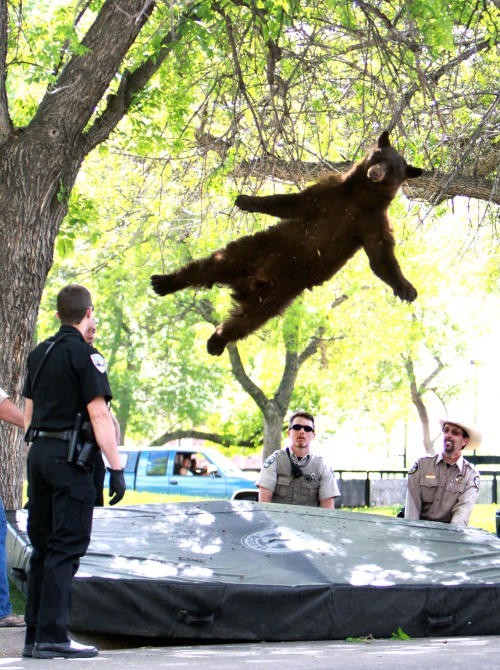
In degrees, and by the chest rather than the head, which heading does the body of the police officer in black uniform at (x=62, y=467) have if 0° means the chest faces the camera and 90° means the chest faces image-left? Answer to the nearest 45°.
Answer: approximately 225°

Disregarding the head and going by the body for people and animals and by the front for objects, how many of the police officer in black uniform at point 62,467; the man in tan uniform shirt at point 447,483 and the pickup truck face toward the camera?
1

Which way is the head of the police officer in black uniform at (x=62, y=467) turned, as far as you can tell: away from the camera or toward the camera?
away from the camera

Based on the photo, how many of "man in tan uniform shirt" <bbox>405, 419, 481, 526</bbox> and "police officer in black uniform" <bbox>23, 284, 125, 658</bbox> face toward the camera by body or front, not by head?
1

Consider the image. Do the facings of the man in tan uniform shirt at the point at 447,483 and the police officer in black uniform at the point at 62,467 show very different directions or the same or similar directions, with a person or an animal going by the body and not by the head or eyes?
very different directions

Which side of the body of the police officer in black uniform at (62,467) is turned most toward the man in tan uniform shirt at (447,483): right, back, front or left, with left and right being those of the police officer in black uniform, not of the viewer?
front

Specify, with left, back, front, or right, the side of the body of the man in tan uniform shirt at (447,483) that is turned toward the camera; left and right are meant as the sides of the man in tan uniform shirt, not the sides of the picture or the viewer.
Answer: front

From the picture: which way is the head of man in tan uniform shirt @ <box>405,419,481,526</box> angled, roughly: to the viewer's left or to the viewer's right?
to the viewer's left

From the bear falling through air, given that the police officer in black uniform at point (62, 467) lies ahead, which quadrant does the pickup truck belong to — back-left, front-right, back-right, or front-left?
back-right

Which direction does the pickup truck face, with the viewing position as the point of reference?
facing to the right of the viewer

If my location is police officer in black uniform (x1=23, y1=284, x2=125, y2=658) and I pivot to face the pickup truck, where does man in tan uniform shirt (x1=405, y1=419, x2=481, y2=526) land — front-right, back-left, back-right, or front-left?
front-right

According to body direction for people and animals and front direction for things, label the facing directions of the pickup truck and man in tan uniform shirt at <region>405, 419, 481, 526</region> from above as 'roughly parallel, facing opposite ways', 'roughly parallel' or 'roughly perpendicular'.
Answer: roughly perpendicular

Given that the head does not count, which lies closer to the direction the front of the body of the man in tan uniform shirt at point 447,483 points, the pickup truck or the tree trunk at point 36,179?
the tree trunk

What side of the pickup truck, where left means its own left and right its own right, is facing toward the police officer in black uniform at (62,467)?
right

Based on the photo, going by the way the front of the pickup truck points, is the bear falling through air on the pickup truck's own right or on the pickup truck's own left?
on the pickup truck's own right
